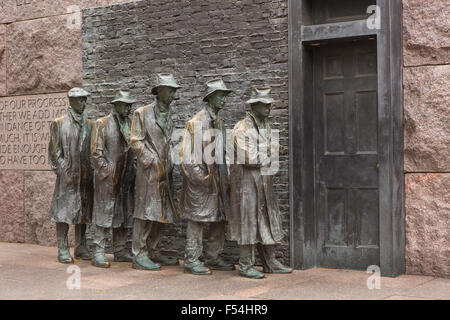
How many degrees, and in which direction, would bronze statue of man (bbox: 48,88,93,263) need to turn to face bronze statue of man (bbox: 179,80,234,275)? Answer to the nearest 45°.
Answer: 0° — it already faces it

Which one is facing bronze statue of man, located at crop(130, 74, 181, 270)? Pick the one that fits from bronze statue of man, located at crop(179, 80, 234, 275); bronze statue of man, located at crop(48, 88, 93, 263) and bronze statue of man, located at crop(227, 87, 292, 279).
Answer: bronze statue of man, located at crop(48, 88, 93, 263)

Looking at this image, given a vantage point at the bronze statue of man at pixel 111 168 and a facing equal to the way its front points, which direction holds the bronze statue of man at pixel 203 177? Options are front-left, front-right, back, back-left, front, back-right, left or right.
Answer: front

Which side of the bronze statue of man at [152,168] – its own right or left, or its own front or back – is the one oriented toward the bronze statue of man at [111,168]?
back

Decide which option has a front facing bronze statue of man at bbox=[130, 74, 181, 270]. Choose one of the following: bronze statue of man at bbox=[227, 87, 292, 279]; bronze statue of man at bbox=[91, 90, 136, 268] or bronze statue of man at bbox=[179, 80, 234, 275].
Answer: bronze statue of man at bbox=[91, 90, 136, 268]

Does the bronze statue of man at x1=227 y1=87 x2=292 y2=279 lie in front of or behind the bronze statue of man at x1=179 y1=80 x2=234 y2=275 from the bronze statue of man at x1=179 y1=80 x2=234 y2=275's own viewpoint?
in front

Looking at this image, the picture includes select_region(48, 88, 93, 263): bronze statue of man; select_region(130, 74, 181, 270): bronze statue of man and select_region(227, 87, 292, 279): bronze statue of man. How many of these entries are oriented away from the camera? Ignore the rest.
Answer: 0

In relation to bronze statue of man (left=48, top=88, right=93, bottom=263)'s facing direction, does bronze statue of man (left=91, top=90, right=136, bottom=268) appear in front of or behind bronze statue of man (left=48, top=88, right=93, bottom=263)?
in front

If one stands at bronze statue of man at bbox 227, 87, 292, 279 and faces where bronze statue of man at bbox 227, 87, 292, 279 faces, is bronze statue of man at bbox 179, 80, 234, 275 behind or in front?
behind

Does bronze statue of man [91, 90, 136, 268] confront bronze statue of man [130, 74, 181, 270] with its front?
yes

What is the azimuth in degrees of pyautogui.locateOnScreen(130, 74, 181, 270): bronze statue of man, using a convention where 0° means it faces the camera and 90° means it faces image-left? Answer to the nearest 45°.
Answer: approximately 315°

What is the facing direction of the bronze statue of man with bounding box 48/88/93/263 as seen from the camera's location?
facing the viewer and to the right of the viewer

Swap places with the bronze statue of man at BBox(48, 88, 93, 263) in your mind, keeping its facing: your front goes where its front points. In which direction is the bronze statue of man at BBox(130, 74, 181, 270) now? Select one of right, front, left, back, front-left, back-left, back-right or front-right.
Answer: front

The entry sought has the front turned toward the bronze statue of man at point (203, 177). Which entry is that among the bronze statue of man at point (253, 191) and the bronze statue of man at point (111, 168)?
the bronze statue of man at point (111, 168)
